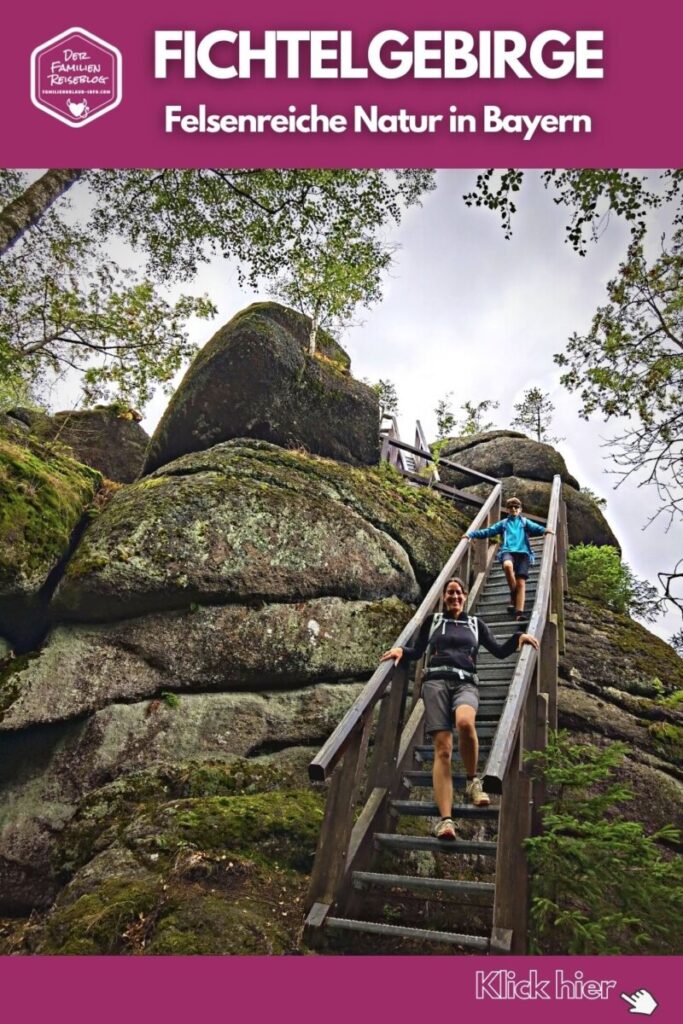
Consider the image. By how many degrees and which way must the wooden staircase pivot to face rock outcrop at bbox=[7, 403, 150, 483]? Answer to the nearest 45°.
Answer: approximately 135° to its right

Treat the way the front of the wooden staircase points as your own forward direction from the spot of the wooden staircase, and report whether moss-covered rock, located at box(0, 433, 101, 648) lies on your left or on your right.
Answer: on your right

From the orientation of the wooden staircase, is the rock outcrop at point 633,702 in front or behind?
behind

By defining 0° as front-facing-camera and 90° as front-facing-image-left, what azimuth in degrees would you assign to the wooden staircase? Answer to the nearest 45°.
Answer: approximately 0°

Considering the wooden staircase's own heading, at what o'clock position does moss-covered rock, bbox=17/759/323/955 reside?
The moss-covered rock is roughly at 3 o'clock from the wooden staircase.

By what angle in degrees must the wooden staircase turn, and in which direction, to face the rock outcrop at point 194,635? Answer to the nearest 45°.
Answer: approximately 135° to its right

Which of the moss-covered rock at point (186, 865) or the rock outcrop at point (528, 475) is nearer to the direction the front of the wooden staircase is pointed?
the moss-covered rock

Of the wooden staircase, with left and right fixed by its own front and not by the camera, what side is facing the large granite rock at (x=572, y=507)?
back
